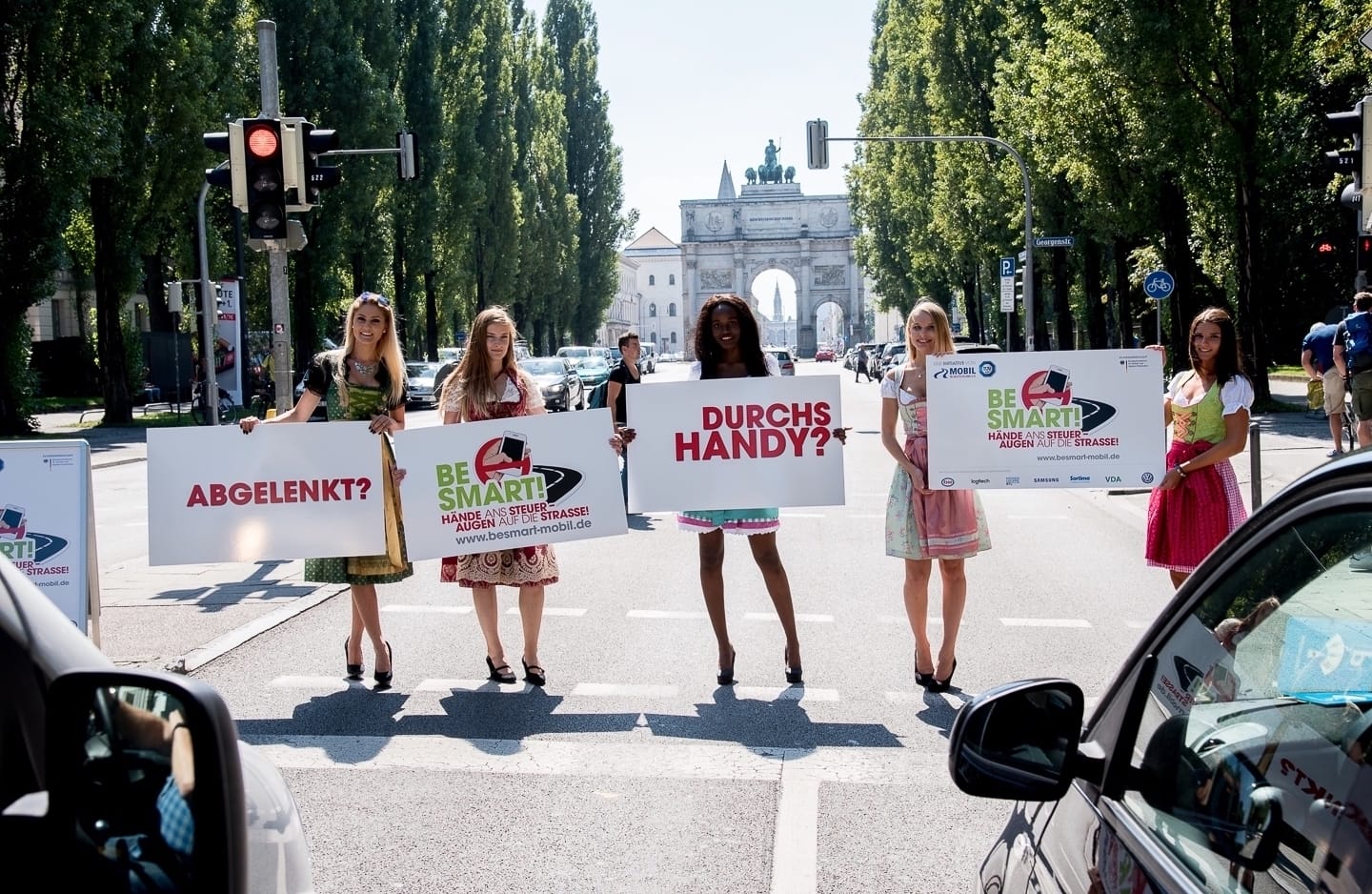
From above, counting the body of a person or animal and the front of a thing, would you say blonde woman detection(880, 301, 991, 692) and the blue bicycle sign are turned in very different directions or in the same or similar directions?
same or similar directions

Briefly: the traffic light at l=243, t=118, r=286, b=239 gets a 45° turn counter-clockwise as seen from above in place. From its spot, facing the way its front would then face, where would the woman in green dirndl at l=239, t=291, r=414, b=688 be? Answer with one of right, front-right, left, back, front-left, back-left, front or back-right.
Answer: front-right

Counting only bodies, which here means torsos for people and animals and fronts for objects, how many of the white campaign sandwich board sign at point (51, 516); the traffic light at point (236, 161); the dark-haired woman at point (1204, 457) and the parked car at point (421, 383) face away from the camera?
0

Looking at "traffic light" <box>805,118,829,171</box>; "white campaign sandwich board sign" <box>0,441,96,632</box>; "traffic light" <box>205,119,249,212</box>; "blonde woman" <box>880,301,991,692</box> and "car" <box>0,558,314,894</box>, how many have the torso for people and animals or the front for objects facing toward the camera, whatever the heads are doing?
2

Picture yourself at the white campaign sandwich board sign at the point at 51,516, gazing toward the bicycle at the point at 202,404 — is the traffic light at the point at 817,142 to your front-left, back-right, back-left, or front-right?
front-right

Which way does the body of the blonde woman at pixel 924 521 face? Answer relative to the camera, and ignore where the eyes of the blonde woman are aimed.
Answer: toward the camera

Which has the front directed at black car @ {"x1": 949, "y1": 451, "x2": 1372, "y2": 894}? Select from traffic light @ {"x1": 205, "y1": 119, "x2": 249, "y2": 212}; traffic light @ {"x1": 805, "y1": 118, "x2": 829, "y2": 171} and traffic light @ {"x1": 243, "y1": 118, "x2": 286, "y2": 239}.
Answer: traffic light @ {"x1": 243, "y1": 118, "x2": 286, "y2": 239}

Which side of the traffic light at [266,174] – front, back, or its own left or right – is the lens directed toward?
front

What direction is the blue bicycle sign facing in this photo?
toward the camera

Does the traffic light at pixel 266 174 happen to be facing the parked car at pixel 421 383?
no

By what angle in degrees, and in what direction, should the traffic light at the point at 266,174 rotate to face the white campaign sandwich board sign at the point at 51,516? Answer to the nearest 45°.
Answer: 0° — it already faces it

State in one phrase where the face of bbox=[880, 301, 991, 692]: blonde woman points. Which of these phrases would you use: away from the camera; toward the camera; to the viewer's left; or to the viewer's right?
toward the camera

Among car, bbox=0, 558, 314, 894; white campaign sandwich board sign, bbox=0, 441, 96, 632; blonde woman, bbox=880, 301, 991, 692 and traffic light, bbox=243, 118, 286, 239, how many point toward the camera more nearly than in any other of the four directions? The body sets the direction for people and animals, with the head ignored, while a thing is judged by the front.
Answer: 3

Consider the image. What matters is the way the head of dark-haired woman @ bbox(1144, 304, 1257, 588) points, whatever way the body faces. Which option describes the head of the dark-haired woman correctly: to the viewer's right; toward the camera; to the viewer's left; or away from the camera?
toward the camera

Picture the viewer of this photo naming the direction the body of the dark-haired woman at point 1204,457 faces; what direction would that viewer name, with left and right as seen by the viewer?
facing the viewer and to the left of the viewer

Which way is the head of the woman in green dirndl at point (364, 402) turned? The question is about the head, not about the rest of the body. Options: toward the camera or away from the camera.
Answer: toward the camera

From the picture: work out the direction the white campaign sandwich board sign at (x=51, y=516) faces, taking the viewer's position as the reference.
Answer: facing the viewer

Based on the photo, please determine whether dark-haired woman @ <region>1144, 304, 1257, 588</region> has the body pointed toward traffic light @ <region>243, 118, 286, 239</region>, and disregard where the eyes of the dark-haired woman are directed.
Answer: no

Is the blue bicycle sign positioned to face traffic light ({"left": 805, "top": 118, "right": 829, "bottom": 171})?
no
